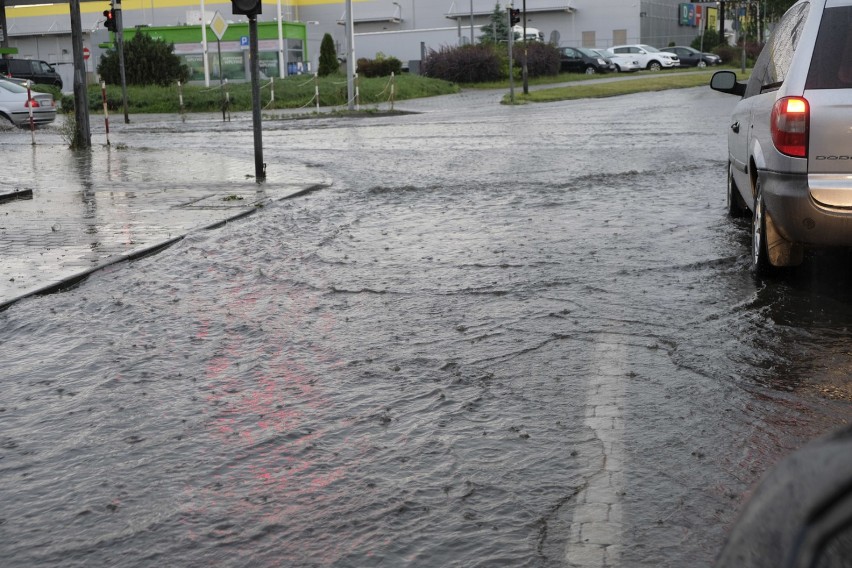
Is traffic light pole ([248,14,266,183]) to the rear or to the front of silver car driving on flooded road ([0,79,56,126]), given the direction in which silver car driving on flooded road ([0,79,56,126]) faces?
to the rear

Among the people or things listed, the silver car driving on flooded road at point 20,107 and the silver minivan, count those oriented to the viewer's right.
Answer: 0

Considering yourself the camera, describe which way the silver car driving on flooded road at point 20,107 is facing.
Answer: facing away from the viewer and to the left of the viewer

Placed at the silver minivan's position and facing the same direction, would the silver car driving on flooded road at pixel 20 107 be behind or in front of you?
in front

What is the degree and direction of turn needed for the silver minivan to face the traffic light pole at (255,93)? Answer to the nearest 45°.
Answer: approximately 45° to its left

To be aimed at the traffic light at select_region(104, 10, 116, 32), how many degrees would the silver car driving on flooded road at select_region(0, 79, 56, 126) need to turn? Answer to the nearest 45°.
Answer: approximately 90° to its right

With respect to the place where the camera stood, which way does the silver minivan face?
facing away from the viewer

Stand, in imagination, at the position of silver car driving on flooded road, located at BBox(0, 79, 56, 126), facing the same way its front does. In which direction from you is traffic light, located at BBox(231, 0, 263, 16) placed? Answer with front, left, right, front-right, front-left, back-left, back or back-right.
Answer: back-left

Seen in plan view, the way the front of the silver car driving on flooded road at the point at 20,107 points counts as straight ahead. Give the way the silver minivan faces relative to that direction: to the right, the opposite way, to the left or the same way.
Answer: to the right
